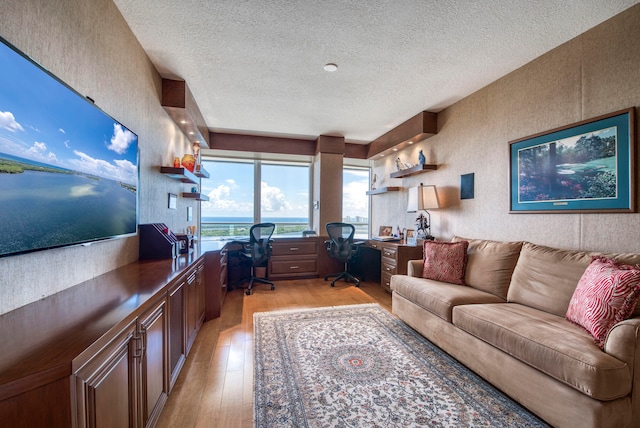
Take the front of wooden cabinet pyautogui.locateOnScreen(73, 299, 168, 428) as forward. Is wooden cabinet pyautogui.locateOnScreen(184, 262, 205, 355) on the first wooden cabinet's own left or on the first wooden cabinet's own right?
on the first wooden cabinet's own left

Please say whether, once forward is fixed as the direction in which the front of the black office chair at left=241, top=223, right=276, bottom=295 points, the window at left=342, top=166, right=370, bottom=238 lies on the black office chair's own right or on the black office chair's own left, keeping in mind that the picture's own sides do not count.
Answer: on the black office chair's own right

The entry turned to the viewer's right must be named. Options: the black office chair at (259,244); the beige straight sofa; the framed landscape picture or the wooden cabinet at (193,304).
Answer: the wooden cabinet

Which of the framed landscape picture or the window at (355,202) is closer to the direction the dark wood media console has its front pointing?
the framed landscape picture

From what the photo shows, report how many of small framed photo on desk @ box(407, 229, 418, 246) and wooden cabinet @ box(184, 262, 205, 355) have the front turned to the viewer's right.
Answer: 1

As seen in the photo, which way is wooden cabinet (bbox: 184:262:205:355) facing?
to the viewer's right

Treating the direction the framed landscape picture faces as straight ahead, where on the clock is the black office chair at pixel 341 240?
The black office chair is roughly at 2 o'clock from the framed landscape picture.

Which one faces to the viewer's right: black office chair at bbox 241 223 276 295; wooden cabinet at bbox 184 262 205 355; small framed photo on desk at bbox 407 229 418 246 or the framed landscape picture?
the wooden cabinet

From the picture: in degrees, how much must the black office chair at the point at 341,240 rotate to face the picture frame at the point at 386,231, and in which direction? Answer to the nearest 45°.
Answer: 0° — it already faces it

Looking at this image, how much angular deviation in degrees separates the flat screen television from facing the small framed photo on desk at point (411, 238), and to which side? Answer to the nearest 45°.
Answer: approximately 45° to its left

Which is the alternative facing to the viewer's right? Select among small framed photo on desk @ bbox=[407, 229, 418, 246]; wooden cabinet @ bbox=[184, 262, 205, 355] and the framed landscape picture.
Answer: the wooden cabinet

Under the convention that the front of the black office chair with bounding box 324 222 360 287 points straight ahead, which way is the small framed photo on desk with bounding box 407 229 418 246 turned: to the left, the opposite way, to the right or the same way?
the opposite way

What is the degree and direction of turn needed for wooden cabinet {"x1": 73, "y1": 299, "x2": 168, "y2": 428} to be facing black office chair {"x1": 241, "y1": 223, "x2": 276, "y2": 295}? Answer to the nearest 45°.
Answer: approximately 90° to its left

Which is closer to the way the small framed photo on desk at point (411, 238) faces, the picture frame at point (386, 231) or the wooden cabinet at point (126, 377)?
the wooden cabinet
